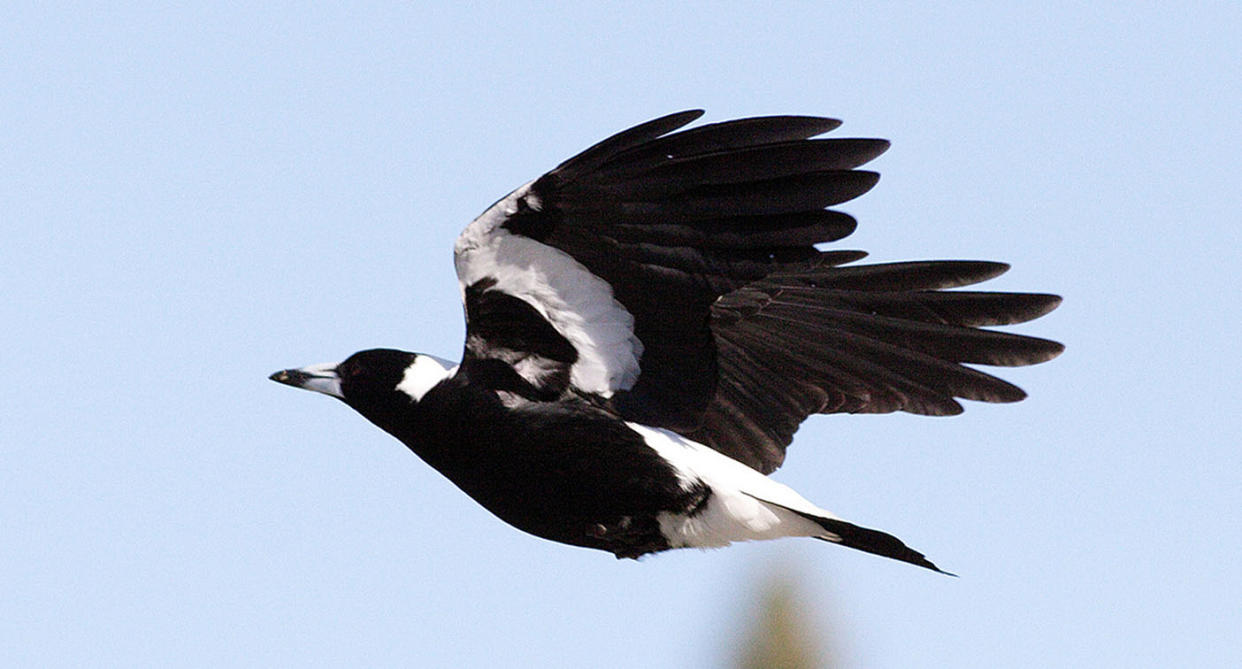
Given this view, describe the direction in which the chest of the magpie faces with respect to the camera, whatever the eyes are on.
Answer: to the viewer's left
